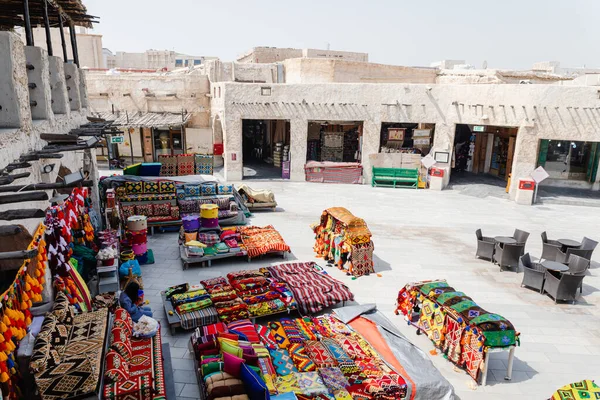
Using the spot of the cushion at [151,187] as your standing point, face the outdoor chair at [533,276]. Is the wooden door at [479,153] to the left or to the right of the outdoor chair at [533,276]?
left

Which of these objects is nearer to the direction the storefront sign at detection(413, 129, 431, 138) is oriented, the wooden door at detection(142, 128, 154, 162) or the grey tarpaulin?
the grey tarpaulin

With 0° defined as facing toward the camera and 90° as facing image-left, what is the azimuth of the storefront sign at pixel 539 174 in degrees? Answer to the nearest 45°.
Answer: approximately 0°

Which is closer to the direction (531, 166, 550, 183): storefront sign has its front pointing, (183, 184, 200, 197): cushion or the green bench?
the cushion

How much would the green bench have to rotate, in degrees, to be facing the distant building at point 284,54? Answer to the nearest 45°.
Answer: approximately 135° to its right

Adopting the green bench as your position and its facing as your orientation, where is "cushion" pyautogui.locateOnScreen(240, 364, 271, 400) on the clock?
The cushion is roughly at 12 o'clock from the green bench.

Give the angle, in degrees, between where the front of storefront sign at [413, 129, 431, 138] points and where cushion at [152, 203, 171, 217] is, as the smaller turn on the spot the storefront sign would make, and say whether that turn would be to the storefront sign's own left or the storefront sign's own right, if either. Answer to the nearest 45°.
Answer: approximately 45° to the storefront sign's own right

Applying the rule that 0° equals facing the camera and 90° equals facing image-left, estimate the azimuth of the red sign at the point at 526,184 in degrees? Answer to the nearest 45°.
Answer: approximately 0°

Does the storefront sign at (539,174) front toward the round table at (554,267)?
yes

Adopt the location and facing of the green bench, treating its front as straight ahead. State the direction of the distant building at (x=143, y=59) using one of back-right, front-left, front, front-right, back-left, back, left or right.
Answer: back-right

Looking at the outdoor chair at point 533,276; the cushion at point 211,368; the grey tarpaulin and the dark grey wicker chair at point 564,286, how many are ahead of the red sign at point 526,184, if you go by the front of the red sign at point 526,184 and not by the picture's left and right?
4
